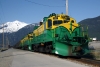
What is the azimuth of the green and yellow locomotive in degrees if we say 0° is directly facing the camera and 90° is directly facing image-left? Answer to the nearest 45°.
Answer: approximately 315°
